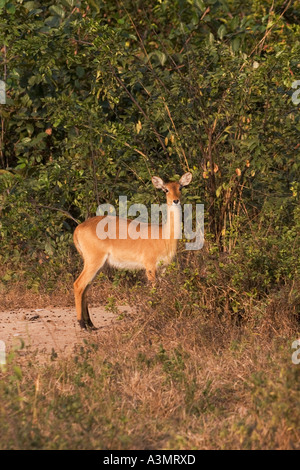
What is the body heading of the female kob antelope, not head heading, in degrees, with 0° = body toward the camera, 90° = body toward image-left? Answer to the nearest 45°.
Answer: approximately 270°
